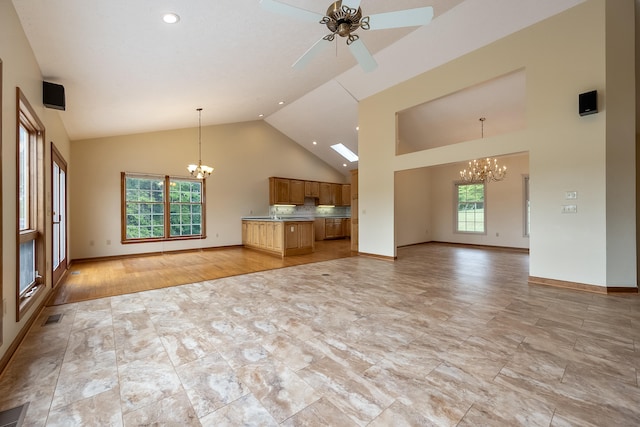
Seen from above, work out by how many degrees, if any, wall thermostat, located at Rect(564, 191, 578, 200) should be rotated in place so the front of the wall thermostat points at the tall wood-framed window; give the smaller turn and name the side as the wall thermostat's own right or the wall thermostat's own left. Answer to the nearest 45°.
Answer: approximately 45° to the wall thermostat's own right

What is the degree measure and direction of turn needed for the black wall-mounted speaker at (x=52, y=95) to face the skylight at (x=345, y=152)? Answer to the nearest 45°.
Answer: approximately 45° to its left

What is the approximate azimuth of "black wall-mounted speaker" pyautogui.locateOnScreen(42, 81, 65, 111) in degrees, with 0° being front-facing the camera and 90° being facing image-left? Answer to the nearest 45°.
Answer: approximately 315°

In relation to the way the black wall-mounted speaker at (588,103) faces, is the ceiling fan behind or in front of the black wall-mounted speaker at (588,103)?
in front

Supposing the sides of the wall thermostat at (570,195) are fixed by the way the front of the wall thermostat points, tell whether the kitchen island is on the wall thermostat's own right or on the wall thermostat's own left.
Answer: on the wall thermostat's own right

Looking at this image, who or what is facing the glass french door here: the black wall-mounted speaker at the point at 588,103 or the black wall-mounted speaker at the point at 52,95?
the black wall-mounted speaker at the point at 588,103

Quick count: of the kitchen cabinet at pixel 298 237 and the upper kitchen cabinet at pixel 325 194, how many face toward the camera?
2

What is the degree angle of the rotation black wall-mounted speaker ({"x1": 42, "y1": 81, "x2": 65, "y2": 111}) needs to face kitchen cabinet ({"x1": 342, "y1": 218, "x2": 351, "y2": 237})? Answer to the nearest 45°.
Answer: approximately 45° to its left

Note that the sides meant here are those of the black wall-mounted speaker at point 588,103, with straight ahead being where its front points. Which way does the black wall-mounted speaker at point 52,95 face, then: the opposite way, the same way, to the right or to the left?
the opposite way

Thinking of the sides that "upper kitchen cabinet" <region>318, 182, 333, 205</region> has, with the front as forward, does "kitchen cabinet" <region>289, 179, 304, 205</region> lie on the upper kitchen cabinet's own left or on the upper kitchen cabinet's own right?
on the upper kitchen cabinet's own right

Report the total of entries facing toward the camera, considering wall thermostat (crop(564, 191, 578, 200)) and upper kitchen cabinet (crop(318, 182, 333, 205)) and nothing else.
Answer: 2
